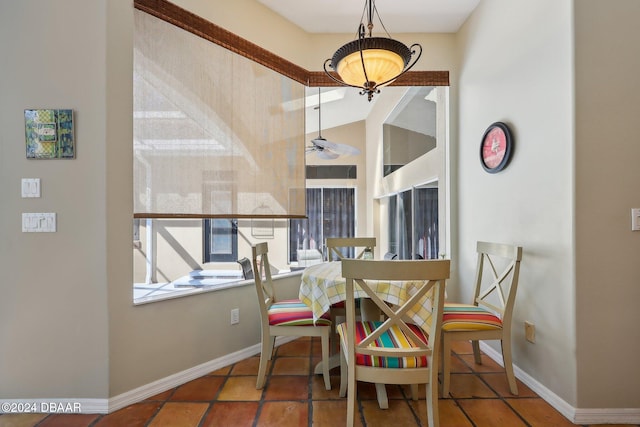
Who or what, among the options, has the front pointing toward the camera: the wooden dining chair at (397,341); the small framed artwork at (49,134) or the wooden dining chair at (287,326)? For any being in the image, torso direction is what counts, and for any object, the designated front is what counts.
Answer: the small framed artwork

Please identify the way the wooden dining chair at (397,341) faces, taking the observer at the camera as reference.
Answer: facing away from the viewer

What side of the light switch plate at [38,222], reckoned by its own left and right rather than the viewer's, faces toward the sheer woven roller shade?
left

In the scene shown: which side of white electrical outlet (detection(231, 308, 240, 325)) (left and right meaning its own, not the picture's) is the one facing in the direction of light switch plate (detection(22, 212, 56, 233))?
right

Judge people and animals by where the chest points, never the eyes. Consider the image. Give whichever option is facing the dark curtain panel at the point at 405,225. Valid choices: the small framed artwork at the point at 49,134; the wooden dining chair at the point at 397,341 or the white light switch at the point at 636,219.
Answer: the wooden dining chair

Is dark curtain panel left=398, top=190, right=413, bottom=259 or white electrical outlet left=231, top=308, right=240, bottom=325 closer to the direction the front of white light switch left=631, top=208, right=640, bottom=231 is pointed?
the white electrical outlet

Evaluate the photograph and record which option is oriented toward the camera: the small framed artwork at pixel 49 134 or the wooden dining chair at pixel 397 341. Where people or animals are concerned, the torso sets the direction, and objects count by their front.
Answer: the small framed artwork

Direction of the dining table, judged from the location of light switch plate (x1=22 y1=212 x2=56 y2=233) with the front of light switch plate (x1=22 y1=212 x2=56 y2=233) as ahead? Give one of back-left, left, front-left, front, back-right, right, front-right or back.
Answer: front-left

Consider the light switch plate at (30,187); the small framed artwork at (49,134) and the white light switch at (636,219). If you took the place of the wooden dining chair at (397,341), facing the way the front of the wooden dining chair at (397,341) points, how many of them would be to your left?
2

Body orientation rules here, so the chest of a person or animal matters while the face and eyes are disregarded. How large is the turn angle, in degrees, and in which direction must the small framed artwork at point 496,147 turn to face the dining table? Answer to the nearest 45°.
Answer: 0° — it already faces it

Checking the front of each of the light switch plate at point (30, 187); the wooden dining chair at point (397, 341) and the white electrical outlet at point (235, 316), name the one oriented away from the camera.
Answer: the wooden dining chair

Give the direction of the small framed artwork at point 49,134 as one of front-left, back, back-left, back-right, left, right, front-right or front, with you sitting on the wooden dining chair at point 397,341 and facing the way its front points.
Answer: left

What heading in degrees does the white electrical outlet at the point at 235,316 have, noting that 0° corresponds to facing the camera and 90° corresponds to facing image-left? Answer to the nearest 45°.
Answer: approximately 315°

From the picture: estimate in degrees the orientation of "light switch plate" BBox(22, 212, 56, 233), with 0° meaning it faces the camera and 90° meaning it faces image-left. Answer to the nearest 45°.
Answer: approximately 0°

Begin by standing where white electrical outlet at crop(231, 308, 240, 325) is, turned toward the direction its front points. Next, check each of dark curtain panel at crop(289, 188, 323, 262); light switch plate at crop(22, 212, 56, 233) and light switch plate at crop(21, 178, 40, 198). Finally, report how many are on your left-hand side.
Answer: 1

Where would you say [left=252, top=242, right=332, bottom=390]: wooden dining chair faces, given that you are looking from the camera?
facing to the right of the viewer
